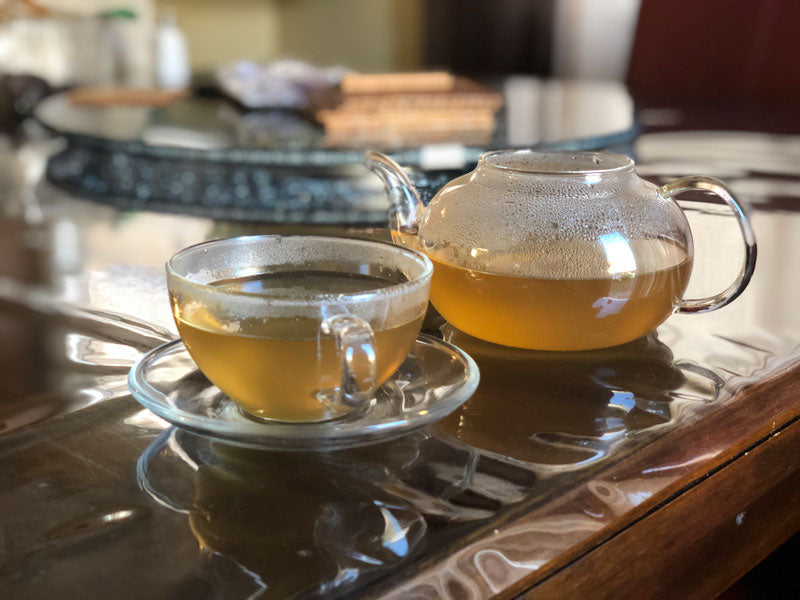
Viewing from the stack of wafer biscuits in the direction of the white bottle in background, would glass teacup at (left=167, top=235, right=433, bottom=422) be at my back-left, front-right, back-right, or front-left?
back-left

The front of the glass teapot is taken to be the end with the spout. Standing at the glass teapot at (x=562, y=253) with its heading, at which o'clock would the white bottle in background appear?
The white bottle in background is roughly at 2 o'clock from the glass teapot.

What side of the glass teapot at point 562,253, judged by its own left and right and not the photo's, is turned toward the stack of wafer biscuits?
right

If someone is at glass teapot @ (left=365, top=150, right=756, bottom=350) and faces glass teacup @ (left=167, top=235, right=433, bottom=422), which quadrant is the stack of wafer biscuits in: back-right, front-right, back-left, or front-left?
back-right

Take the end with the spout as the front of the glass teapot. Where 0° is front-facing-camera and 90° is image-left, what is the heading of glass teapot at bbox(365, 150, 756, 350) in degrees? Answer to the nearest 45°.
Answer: approximately 90°
